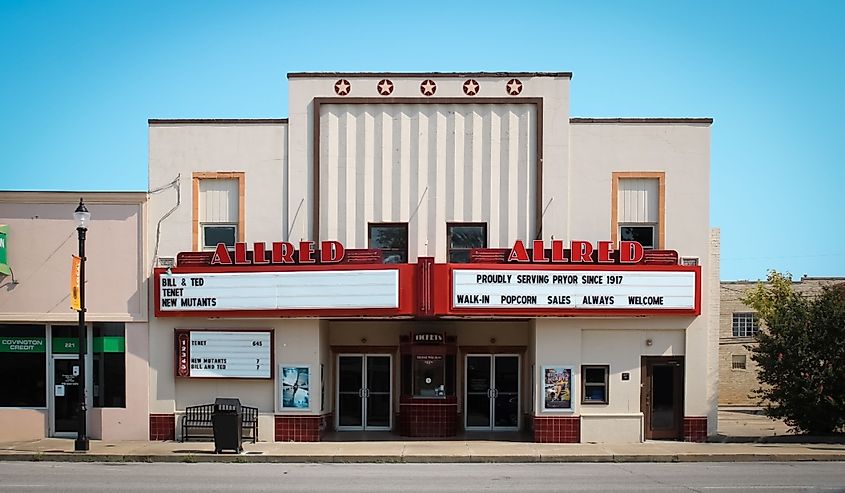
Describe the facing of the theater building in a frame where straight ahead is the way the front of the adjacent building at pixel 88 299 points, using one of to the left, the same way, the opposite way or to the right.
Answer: the same way

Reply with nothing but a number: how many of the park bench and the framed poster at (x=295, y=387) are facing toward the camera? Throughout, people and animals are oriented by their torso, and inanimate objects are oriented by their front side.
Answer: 2

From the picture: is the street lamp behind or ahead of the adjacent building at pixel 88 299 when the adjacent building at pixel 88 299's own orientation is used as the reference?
ahead

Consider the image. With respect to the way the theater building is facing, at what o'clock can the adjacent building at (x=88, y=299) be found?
The adjacent building is roughly at 3 o'clock from the theater building.

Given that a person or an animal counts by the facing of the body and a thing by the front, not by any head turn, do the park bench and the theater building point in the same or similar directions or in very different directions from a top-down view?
same or similar directions

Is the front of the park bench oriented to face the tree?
no

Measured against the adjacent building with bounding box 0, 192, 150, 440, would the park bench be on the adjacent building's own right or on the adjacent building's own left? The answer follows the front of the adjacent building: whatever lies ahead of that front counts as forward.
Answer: on the adjacent building's own left

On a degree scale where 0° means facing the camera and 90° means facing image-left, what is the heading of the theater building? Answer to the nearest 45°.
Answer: approximately 0°

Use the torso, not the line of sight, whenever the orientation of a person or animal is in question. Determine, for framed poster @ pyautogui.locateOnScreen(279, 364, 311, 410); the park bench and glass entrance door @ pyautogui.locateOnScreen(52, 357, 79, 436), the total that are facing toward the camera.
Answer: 3

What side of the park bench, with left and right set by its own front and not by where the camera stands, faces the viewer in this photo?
front

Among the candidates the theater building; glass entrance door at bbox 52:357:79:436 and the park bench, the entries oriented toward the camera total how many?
3

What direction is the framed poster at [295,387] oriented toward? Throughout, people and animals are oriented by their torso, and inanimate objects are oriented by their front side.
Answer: toward the camera

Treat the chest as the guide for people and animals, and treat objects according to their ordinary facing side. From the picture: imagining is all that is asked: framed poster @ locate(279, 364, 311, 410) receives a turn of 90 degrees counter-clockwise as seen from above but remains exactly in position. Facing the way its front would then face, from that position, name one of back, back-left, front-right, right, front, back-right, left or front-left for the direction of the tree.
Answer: front

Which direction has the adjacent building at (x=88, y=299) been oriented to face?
toward the camera

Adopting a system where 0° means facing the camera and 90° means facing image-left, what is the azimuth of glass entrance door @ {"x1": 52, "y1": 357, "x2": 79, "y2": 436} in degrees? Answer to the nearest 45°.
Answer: approximately 0°

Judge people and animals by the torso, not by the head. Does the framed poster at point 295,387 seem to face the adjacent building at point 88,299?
no
